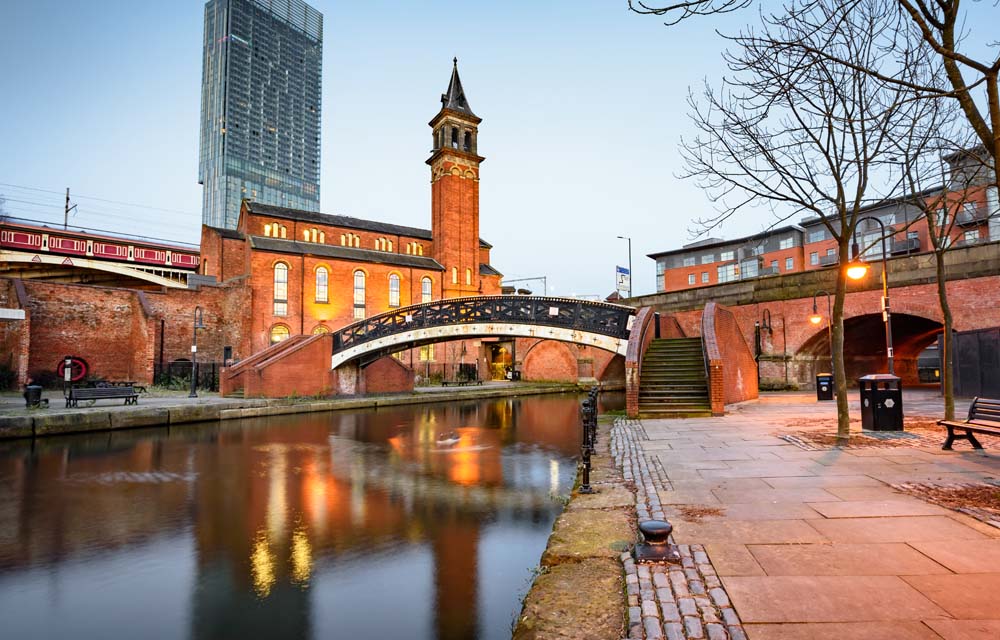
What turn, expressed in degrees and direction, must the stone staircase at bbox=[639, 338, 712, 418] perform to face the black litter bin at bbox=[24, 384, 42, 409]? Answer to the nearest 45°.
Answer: approximately 90° to its right

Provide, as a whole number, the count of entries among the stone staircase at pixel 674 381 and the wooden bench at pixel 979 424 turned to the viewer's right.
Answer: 0

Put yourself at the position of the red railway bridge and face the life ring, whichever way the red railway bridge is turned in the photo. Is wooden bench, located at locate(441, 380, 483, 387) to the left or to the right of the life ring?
left

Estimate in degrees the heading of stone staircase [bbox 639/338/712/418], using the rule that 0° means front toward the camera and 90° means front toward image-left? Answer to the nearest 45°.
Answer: approximately 0°

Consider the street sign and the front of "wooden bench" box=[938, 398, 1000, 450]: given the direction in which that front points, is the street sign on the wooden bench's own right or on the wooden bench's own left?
on the wooden bench's own right

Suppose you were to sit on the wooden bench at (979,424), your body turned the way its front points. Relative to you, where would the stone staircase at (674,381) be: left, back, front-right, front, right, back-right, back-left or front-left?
right

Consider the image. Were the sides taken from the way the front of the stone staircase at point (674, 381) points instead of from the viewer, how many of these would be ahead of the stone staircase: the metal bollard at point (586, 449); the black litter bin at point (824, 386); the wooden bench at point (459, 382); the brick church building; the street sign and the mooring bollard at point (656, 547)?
2

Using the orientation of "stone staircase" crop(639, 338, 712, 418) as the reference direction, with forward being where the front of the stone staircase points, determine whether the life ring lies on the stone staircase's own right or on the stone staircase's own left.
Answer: on the stone staircase's own right

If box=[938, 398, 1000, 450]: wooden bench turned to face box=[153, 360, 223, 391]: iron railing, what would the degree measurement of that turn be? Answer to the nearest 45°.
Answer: approximately 45° to its right

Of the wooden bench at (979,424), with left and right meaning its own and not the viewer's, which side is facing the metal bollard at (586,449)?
front

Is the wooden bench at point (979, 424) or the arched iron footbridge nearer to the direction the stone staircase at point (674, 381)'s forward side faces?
the wooden bench
